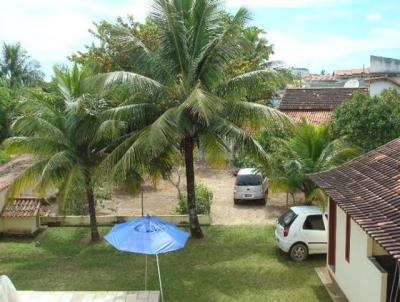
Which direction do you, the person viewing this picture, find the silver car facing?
facing away from the viewer

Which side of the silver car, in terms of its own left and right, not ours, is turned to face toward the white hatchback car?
back

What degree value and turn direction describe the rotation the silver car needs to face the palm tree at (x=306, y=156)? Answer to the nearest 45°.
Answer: approximately 135° to its right

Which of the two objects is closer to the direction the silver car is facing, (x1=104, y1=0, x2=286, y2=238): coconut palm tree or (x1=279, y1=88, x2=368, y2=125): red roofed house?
the red roofed house
